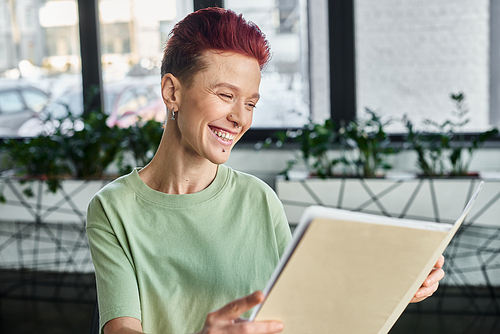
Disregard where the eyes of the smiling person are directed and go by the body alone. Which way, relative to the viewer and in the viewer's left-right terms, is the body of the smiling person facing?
facing the viewer and to the right of the viewer

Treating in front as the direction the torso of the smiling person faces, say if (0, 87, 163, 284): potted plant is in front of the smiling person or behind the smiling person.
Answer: behind

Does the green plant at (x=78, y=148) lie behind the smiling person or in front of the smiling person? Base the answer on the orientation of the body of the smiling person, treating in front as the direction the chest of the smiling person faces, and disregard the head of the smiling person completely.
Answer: behind

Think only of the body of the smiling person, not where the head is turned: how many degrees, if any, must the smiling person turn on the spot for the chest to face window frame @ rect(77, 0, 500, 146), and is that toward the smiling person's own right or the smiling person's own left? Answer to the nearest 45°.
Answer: approximately 135° to the smiling person's own left

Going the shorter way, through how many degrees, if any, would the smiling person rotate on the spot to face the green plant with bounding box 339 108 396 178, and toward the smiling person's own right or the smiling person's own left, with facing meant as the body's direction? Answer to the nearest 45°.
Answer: approximately 135° to the smiling person's own left

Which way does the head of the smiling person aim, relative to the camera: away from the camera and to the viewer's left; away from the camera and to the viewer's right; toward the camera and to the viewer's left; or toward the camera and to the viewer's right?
toward the camera and to the viewer's right

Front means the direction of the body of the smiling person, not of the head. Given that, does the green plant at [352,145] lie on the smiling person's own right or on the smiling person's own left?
on the smiling person's own left

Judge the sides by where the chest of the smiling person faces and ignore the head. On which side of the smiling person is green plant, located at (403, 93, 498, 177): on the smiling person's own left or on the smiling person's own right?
on the smiling person's own left
